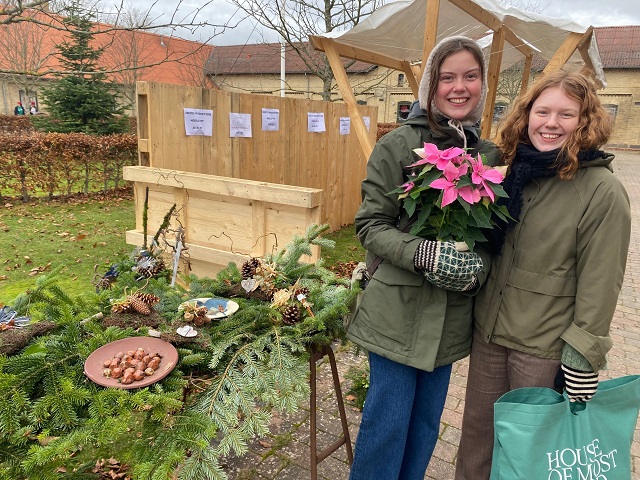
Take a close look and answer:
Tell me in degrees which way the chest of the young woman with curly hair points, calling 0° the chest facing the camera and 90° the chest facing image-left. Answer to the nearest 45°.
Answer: approximately 45°

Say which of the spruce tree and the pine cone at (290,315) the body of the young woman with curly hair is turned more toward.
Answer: the pine cone

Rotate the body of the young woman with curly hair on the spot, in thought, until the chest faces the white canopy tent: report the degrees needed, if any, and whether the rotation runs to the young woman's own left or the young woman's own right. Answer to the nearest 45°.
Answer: approximately 135° to the young woman's own right

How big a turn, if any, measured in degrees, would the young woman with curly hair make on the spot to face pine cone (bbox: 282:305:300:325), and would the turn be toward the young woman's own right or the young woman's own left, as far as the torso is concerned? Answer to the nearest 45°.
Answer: approximately 45° to the young woman's own right

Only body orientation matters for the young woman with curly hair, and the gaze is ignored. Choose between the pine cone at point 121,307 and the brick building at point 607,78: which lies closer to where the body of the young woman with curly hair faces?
the pine cone
